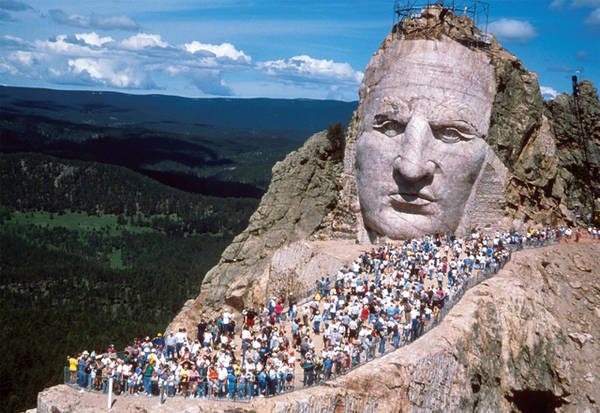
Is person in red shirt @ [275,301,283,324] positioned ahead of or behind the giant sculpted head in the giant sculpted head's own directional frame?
ahead

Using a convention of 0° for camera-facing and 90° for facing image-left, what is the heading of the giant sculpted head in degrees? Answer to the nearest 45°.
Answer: approximately 0°

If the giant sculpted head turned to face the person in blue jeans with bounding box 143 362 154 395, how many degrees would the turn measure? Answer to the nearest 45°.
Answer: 0° — it already faces them

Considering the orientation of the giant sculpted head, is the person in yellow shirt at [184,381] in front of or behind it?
in front

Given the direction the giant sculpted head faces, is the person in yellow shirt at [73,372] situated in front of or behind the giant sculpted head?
in front

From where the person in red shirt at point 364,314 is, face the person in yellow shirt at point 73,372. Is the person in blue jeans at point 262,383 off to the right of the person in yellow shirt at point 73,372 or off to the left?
left

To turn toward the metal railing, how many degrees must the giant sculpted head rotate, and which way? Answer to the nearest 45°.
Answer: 0° — it already faces it

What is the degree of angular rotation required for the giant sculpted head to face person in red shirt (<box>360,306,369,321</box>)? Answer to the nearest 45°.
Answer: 0° — it already faces them
